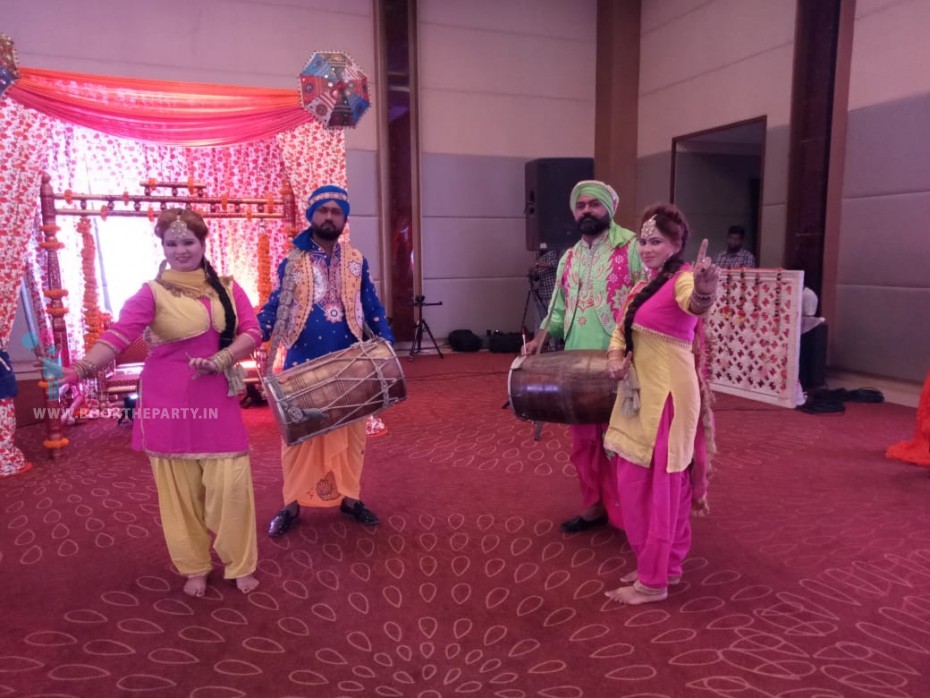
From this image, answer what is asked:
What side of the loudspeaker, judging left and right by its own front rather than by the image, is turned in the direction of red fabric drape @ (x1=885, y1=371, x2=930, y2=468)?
front

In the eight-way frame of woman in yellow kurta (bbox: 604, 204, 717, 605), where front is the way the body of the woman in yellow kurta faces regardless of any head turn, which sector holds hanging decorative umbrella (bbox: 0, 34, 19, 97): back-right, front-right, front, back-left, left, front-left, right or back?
front-right

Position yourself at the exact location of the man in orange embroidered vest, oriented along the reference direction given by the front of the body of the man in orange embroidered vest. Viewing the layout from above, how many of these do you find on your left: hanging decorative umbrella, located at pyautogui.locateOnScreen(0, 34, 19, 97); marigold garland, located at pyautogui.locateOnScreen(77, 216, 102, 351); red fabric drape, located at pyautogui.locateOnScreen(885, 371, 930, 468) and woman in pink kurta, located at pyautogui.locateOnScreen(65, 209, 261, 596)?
1

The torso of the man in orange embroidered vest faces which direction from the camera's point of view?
toward the camera

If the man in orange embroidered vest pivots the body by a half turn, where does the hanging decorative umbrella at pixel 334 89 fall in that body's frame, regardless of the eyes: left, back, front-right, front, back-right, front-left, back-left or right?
front

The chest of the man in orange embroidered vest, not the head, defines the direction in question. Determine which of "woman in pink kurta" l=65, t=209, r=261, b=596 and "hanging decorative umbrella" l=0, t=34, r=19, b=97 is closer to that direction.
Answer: the woman in pink kurta

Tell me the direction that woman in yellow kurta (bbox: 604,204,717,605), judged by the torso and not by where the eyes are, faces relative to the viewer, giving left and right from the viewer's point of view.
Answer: facing the viewer and to the left of the viewer

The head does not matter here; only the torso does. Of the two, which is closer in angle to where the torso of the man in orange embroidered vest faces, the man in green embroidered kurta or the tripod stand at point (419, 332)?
the man in green embroidered kurta

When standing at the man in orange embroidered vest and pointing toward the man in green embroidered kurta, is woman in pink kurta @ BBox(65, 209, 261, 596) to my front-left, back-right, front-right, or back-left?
back-right

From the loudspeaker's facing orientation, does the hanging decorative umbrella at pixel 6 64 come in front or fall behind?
in front

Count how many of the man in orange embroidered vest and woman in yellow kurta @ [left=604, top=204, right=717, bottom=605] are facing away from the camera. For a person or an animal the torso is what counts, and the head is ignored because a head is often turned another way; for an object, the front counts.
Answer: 0

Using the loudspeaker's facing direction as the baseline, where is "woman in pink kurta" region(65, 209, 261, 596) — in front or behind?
in front

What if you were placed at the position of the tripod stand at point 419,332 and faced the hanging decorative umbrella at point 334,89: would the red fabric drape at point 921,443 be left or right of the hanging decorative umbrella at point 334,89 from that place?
left

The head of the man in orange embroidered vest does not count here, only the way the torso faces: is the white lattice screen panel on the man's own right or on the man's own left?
on the man's own left
